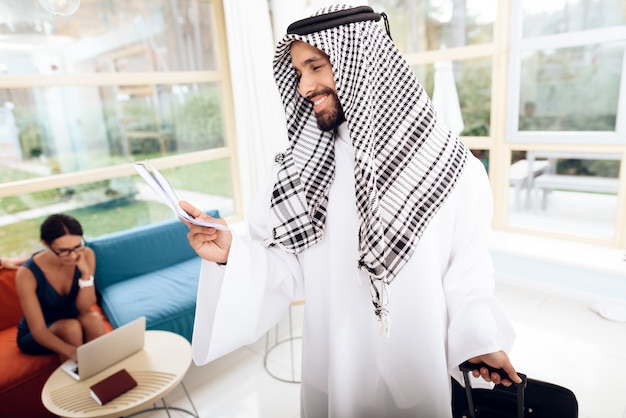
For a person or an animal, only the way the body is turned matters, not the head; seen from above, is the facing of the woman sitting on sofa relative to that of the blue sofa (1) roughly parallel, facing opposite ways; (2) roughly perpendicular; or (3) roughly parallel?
roughly parallel

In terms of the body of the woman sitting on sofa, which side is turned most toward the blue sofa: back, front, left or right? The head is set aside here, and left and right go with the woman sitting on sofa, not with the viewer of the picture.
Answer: left

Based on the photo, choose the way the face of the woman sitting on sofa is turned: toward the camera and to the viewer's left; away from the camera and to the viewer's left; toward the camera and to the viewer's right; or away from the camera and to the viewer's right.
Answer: toward the camera and to the viewer's right

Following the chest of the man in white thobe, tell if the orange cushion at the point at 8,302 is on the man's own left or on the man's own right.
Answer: on the man's own right

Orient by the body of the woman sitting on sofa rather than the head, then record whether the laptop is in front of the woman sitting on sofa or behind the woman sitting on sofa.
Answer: in front

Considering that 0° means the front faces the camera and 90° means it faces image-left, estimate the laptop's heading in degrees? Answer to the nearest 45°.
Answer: approximately 135°

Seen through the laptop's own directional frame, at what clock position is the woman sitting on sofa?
The woman sitting on sofa is roughly at 1 o'clock from the laptop.

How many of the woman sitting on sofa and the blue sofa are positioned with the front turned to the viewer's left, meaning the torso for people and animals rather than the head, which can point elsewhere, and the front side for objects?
0

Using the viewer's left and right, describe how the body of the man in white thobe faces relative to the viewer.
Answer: facing the viewer and to the left of the viewer

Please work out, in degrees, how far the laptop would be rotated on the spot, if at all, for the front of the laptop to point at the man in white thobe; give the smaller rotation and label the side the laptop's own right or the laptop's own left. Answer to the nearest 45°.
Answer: approximately 180°

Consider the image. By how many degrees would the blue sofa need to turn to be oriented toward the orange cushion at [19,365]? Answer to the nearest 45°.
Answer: approximately 90° to its right

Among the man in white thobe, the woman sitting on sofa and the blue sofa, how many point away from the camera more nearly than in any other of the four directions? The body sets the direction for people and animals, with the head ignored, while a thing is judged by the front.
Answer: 0

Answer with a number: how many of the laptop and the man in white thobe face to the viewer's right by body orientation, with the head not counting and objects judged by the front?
0

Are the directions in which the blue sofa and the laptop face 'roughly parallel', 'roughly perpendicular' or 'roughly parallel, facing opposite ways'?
roughly parallel, facing opposite ways

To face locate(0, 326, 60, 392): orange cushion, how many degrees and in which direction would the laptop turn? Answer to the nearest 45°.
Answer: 0° — it already faces it

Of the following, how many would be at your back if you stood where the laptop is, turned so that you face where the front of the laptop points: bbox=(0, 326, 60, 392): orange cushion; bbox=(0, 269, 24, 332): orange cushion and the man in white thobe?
1
